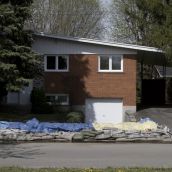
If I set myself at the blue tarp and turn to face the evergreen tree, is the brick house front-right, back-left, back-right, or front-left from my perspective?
front-right

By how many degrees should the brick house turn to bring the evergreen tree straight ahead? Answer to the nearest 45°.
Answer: approximately 45° to its right

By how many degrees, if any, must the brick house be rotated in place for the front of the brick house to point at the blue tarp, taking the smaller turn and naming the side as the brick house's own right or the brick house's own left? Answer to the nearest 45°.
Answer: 0° — it already faces it

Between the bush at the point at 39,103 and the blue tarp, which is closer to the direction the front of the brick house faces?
the blue tarp

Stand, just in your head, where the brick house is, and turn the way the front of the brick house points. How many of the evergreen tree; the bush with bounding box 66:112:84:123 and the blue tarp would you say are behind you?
0

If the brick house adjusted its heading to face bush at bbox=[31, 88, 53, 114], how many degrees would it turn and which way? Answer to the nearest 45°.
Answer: approximately 45° to its right

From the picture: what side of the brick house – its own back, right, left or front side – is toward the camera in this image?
front

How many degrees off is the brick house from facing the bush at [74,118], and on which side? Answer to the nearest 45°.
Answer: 0° — it already faces it
